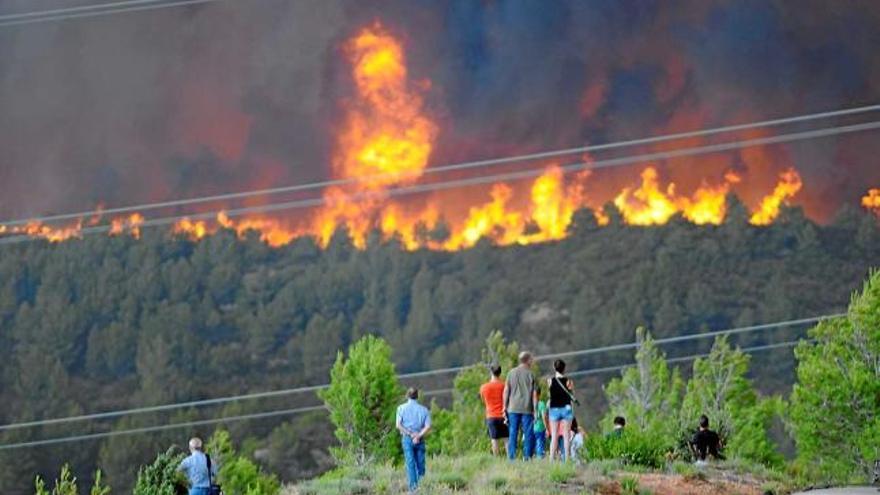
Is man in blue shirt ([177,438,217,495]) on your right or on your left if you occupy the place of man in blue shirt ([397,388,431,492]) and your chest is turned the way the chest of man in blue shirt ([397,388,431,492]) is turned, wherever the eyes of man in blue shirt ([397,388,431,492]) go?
on your left

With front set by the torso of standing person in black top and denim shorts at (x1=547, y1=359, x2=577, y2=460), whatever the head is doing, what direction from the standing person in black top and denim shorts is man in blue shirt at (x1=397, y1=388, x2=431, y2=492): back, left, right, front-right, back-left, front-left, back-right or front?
back-left

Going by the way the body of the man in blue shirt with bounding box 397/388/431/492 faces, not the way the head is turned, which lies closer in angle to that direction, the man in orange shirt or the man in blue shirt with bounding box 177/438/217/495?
the man in orange shirt

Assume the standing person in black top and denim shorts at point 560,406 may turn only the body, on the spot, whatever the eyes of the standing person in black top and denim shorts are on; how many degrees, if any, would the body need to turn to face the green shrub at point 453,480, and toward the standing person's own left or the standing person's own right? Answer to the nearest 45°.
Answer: approximately 135° to the standing person's own left

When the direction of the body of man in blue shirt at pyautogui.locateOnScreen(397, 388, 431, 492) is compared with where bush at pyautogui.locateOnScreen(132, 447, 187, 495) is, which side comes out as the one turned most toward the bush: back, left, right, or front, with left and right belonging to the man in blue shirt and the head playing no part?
left

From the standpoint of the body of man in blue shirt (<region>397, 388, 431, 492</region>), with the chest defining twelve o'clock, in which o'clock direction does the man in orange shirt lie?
The man in orange shirt is roughly at 1 o'clock from the man in blue shirt.

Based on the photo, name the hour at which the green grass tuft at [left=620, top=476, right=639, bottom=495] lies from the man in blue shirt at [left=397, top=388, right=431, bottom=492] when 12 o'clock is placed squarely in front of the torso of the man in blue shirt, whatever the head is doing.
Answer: The green grass tuft is roughly at 3 o'clock from the man in blue shirt.

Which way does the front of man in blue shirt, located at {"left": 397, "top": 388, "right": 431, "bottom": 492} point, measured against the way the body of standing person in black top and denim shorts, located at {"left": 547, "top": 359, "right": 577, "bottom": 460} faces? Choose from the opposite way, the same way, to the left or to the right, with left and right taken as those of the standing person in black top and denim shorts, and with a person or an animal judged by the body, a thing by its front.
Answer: the same way

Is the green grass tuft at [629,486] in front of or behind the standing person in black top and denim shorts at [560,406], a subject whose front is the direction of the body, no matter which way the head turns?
behind

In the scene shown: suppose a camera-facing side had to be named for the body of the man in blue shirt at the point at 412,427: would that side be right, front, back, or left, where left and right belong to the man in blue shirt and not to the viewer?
back

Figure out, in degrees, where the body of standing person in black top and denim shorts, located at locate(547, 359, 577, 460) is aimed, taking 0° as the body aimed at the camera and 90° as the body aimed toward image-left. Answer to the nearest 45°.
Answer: approximately 180°

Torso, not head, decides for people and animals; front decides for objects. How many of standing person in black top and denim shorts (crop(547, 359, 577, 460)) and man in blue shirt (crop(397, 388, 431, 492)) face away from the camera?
2
